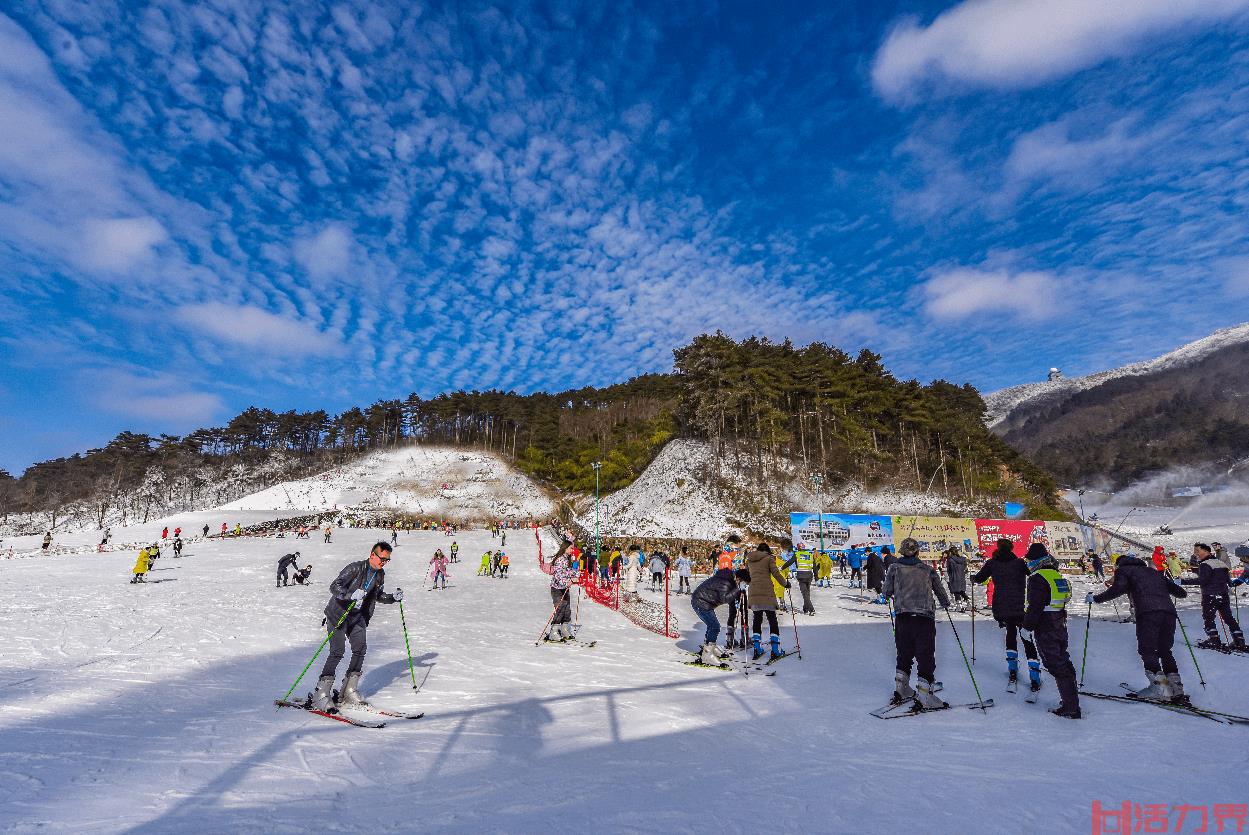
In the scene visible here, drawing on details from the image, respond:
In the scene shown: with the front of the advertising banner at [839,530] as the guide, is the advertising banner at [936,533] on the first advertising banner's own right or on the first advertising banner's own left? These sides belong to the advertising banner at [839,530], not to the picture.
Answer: on the first advertising banner's own left

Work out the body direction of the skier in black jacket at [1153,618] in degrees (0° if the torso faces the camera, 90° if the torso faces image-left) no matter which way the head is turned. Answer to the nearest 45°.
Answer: approximately 135°

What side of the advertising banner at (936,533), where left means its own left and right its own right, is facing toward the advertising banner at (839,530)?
right

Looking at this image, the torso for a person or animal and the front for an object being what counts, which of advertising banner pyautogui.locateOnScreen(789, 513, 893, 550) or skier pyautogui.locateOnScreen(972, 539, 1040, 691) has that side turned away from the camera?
the skier

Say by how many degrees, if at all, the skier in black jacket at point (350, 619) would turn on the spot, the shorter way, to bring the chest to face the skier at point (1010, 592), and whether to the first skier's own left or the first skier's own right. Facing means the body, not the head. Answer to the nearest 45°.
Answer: approximately 45° to the first skier's own left

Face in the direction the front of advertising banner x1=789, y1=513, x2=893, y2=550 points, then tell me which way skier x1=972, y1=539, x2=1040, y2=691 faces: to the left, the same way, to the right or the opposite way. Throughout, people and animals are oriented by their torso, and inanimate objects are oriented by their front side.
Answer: the opposite way

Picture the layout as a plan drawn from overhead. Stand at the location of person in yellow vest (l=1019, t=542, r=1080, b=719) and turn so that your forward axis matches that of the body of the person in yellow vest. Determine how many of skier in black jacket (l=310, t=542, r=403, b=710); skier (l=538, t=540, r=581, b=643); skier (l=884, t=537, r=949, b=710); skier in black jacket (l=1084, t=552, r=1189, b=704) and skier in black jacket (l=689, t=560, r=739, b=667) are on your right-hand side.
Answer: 1

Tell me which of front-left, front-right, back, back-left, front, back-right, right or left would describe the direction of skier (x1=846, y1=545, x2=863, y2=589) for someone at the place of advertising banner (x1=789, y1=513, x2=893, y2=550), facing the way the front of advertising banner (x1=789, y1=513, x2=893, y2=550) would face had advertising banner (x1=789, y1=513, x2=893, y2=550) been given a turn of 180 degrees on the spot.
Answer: back

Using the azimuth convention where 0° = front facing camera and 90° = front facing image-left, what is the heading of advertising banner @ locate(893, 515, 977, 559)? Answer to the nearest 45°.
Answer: approximately 0°

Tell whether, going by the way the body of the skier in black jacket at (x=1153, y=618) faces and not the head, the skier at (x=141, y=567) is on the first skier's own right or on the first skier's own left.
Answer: on the first skier's own left

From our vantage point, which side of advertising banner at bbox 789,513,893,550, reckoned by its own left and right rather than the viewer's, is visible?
front

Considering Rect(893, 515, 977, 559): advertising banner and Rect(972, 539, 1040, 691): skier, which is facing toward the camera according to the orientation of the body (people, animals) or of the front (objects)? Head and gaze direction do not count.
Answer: the advertising banner

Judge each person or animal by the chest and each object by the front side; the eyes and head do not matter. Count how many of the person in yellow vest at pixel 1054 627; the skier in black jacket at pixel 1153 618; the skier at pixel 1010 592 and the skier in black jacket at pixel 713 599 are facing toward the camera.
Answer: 0

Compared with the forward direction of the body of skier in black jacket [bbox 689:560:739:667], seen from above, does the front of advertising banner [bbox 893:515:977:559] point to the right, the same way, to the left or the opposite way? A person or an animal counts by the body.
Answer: to the right

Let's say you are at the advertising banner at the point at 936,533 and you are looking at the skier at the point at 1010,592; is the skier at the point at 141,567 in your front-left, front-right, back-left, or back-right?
front-right

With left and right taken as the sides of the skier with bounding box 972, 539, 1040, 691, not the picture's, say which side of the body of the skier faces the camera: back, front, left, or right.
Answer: back

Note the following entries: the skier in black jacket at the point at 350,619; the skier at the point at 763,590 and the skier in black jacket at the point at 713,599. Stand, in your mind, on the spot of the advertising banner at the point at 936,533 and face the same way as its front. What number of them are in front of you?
3

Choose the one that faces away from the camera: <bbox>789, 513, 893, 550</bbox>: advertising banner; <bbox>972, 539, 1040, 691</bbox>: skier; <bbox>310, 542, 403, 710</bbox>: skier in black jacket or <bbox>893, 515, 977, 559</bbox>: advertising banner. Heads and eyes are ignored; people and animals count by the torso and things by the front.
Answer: the skier

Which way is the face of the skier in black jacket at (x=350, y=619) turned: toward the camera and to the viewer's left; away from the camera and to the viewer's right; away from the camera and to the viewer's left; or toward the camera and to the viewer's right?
toward the camera and to the viewer's right

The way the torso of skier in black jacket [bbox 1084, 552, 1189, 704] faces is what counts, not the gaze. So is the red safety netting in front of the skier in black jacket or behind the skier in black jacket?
in front

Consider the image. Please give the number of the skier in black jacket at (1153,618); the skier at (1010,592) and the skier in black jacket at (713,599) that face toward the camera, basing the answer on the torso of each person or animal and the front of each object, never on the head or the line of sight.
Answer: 0
